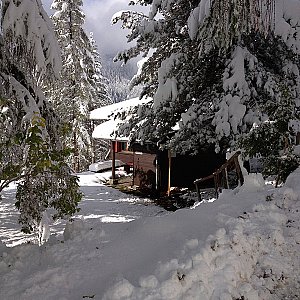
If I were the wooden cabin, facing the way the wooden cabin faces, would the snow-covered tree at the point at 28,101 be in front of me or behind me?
in front

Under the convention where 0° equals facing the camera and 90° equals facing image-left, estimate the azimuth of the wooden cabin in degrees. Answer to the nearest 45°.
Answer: approximately 45°

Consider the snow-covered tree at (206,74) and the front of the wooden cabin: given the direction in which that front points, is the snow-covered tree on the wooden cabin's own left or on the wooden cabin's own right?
on the wooden cabin's own left
